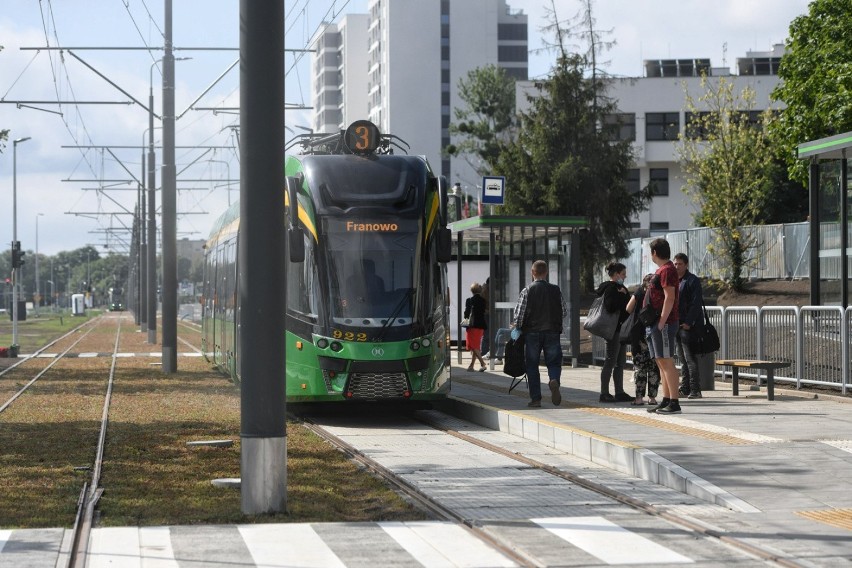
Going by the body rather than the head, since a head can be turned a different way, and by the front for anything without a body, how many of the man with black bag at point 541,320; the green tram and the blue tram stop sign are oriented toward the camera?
2

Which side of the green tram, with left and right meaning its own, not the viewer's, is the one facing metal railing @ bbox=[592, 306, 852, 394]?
left

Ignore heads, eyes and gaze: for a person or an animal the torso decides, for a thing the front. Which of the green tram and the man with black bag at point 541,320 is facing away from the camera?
the man with black bag

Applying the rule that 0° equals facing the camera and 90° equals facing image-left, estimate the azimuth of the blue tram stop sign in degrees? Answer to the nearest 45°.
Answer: approximately 0°

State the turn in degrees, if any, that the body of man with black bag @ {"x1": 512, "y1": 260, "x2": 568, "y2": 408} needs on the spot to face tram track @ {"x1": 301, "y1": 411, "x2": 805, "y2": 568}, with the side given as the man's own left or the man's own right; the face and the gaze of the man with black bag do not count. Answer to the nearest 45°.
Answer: approximately 180°

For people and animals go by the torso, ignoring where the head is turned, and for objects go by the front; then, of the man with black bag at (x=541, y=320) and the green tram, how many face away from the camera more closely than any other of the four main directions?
1

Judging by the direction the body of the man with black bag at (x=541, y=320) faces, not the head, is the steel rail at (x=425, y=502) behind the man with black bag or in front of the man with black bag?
behind

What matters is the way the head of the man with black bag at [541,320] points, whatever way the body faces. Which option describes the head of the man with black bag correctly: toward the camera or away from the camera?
away from the camera

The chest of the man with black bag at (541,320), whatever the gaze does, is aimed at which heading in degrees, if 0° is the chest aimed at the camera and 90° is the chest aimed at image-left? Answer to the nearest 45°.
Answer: approximately 180°
